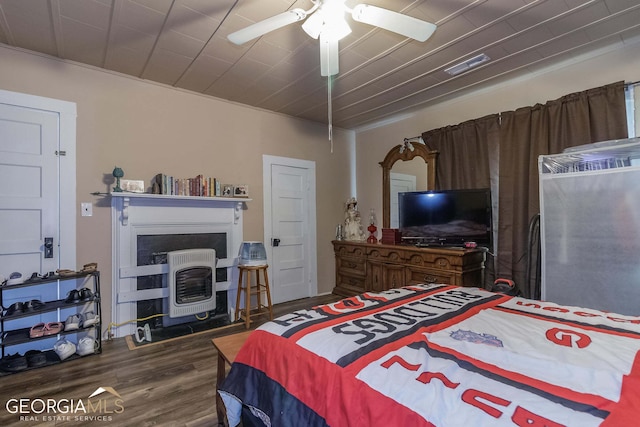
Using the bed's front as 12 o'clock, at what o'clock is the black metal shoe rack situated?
The black metal shoe rack is roughly at 11 o'clock from the bed.

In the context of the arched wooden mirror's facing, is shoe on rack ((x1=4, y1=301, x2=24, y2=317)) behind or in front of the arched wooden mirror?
in front

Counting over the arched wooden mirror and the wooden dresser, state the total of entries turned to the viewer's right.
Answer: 0

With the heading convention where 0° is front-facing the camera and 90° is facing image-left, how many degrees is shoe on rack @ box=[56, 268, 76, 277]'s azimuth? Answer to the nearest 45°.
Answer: approximately 315°

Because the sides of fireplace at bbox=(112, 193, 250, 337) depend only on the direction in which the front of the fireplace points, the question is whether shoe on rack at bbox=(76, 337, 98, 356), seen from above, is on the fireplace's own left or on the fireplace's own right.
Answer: on the fireplace's own right

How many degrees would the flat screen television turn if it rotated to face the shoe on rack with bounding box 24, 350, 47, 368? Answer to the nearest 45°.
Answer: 0° — it already faces it

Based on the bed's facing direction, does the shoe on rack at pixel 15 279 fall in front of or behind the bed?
in front

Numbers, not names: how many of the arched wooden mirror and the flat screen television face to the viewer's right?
0

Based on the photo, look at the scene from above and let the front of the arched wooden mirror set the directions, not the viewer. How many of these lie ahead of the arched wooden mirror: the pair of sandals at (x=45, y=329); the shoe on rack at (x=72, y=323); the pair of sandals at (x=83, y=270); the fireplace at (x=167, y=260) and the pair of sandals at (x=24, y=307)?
5

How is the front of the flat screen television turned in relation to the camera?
facing the viewer and to the left of the viewer

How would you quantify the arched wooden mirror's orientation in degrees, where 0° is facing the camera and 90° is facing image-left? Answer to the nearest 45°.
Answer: approximately 45°
